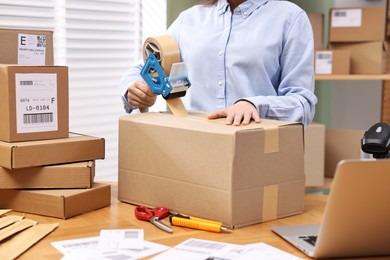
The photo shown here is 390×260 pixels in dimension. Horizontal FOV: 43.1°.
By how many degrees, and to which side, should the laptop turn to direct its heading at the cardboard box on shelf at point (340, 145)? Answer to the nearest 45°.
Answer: approximately 45° to its right

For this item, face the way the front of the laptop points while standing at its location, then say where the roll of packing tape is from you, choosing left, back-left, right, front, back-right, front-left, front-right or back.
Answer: front

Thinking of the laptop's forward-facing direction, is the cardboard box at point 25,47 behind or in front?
in front

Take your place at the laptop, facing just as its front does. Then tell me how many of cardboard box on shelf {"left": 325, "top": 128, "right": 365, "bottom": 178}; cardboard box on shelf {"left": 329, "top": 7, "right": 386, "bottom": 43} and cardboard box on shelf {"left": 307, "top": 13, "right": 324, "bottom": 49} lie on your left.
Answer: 0

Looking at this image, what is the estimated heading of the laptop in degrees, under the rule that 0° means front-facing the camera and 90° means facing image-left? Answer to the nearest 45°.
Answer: approximately 135°

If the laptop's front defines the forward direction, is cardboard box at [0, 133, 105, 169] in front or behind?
in front
